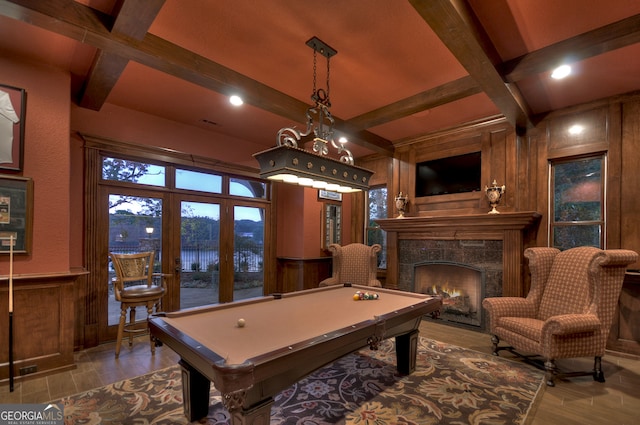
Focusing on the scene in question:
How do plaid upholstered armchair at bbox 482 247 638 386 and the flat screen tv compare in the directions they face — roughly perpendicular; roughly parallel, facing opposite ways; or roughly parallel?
roughly parallel

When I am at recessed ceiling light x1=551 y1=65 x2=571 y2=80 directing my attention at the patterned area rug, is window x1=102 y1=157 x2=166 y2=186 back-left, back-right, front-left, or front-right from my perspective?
front-right

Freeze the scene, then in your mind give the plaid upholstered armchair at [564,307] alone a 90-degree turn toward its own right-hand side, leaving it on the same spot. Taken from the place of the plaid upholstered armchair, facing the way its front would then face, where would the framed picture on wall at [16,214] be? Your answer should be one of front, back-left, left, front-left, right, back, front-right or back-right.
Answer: left

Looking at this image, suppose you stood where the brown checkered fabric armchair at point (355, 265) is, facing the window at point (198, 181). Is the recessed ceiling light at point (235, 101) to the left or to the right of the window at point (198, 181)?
left

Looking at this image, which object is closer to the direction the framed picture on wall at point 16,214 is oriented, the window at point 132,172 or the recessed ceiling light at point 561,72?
the recessed ceiling light

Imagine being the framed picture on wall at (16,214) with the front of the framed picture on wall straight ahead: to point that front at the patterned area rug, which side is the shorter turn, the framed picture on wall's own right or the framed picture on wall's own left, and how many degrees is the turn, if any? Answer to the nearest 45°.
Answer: approximately 45° to the framed picture on wall's own left

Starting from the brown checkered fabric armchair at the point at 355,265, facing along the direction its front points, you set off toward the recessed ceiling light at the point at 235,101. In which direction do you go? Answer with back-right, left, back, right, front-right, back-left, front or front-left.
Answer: front-right

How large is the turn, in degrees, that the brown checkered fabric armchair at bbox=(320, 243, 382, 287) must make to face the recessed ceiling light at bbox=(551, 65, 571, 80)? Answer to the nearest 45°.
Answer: approximately 45° to its left

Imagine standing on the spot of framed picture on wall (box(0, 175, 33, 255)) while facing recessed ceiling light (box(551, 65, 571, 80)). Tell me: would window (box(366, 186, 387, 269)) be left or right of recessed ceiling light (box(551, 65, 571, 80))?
left

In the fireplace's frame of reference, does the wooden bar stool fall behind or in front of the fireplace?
in front

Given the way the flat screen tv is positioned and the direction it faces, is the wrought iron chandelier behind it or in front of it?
in front

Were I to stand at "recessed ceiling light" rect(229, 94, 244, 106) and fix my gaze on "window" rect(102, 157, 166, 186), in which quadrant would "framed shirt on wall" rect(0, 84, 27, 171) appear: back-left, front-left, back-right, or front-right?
front-left

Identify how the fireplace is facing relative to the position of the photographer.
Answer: facing the viewer and to the left of the viewer

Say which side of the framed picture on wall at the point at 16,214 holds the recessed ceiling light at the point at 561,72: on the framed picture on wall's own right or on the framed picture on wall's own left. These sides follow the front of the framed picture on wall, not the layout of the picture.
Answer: on the framed picture on wall's own left

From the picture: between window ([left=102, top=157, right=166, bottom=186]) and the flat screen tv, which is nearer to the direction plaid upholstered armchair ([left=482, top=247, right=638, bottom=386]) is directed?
the window

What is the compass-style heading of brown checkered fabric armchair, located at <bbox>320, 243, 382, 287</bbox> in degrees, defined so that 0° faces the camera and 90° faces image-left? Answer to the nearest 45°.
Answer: approximately 0°
